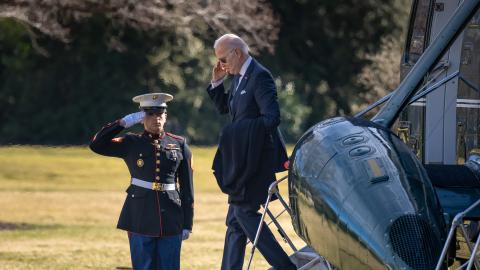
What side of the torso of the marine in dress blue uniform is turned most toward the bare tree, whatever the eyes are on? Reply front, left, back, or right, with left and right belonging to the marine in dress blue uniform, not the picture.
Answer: back

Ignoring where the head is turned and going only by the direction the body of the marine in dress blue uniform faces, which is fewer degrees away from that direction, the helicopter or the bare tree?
the helicopter

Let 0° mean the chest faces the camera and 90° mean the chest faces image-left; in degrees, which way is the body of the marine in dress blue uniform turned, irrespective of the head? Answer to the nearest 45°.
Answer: approximately 0°

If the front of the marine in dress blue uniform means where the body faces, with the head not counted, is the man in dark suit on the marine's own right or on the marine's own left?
on the marine's own left

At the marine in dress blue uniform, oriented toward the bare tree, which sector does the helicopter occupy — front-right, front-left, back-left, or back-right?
back-right
